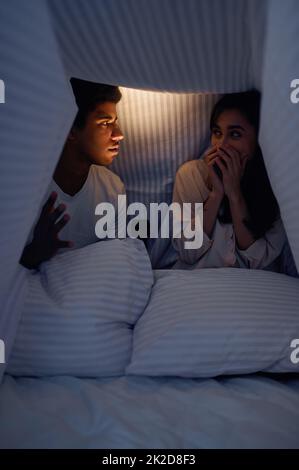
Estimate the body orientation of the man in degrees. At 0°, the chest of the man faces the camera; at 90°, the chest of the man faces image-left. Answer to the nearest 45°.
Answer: approximately 315°

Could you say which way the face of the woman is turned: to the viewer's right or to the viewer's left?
to the viewer's left

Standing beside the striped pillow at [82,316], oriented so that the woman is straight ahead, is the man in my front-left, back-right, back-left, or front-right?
front-left
